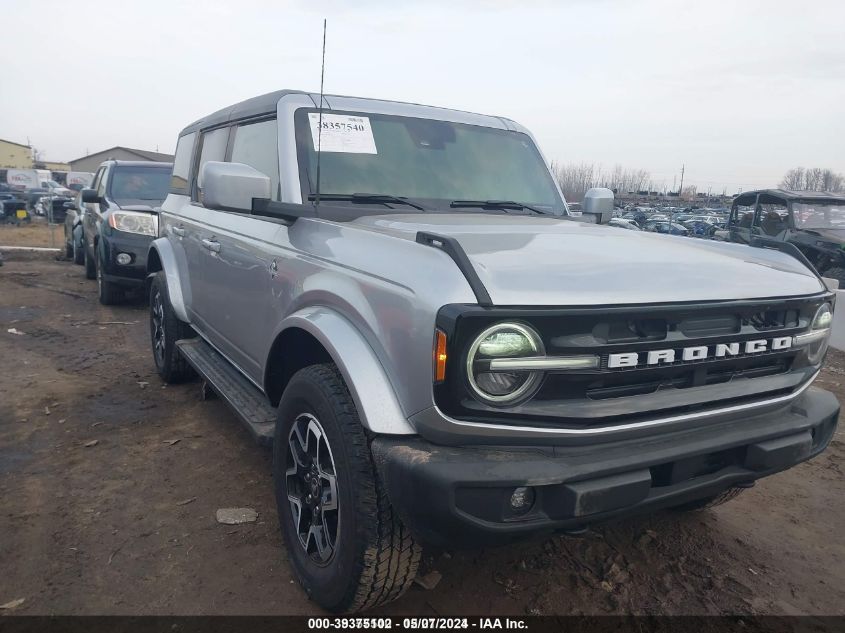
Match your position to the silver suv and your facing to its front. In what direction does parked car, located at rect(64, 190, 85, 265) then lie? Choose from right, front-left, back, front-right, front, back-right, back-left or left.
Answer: back

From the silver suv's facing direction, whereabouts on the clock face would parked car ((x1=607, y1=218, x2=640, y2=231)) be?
The parked car is roughly at 8 o'clock from the silver suv.

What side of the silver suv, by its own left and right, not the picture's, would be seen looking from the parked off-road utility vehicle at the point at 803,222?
left

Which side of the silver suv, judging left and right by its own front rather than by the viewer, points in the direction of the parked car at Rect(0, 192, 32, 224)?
back

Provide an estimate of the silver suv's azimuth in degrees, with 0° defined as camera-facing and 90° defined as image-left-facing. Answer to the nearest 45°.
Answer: approximately 315°

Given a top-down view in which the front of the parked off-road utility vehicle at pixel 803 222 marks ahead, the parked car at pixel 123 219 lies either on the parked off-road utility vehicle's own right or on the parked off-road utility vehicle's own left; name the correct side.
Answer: on the parked off-road utility vehicle's own right
